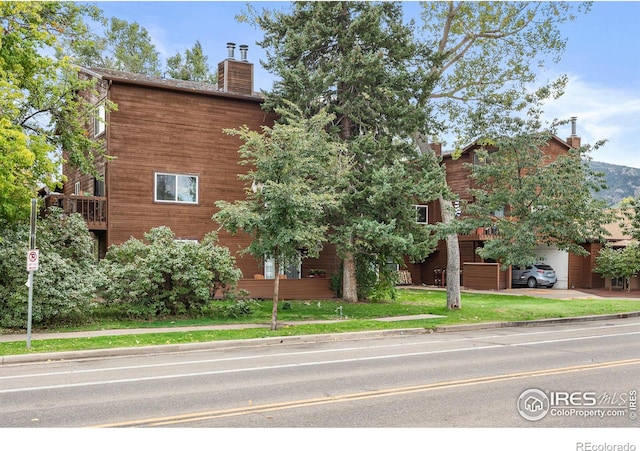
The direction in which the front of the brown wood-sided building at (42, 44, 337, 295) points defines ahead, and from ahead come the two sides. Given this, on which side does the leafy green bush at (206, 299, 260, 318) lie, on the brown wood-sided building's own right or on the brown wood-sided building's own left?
on the brown wood-sided building's own left

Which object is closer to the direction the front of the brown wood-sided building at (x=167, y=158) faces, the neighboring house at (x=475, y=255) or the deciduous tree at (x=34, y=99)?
the deciduous tree

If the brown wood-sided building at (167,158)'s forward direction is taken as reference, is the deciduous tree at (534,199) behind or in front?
behind
